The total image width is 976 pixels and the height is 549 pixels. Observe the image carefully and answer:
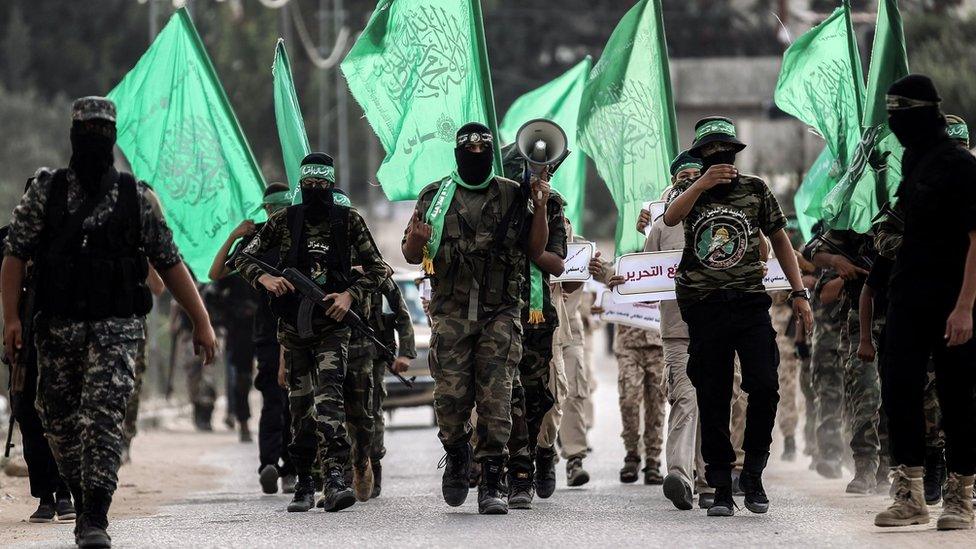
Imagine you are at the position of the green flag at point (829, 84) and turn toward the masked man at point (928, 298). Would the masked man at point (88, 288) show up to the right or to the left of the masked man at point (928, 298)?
right

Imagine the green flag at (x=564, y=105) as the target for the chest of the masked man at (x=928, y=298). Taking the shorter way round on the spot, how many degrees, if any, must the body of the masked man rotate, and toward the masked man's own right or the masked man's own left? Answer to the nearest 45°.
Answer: approximately 90° to the masked man's own right

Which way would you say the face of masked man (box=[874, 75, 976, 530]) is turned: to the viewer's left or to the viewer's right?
to the viewer's left

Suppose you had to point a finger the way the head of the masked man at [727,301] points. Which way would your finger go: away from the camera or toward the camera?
toward the camera

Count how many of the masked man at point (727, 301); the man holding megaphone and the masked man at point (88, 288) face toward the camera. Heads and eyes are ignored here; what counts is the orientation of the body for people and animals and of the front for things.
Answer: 3

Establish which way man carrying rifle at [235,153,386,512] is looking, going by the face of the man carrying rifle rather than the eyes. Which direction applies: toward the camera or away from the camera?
toward the camera

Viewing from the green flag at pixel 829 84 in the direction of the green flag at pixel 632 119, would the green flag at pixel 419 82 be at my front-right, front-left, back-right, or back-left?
front-left

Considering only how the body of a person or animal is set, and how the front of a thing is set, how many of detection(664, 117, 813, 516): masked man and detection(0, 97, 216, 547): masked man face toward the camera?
2

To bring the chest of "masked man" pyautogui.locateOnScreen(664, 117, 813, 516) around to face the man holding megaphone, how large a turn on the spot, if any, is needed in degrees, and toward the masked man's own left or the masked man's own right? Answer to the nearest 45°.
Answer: approximately 90° to the masked man's own right

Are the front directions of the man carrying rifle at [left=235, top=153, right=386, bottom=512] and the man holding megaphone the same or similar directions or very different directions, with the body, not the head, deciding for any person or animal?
same or similar directions

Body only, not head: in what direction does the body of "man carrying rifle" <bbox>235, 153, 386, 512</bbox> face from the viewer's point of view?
toward the camera

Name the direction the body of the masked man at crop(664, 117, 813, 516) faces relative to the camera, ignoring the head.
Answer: toward the camera

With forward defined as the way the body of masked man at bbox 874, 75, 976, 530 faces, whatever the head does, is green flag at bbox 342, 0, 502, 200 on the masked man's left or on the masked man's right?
on the masked man's right

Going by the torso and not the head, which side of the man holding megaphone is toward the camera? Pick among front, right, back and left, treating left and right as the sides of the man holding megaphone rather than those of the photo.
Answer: front
